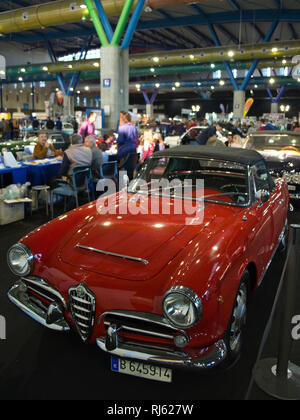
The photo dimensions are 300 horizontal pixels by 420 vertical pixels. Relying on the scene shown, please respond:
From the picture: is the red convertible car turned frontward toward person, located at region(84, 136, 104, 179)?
no

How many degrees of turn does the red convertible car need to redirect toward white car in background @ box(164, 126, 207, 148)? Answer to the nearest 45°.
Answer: approximately 135° to its right

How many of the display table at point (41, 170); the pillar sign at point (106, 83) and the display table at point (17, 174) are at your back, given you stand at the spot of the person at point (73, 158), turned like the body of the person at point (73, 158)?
0

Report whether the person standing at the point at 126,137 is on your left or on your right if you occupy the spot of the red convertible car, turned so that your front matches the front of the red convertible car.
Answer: on your right

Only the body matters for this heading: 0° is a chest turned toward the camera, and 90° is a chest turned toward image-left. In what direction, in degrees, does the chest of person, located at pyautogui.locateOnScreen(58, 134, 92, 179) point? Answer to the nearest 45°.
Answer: approximately 135°

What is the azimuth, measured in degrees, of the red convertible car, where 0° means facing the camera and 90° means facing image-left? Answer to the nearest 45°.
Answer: approximately 45°
